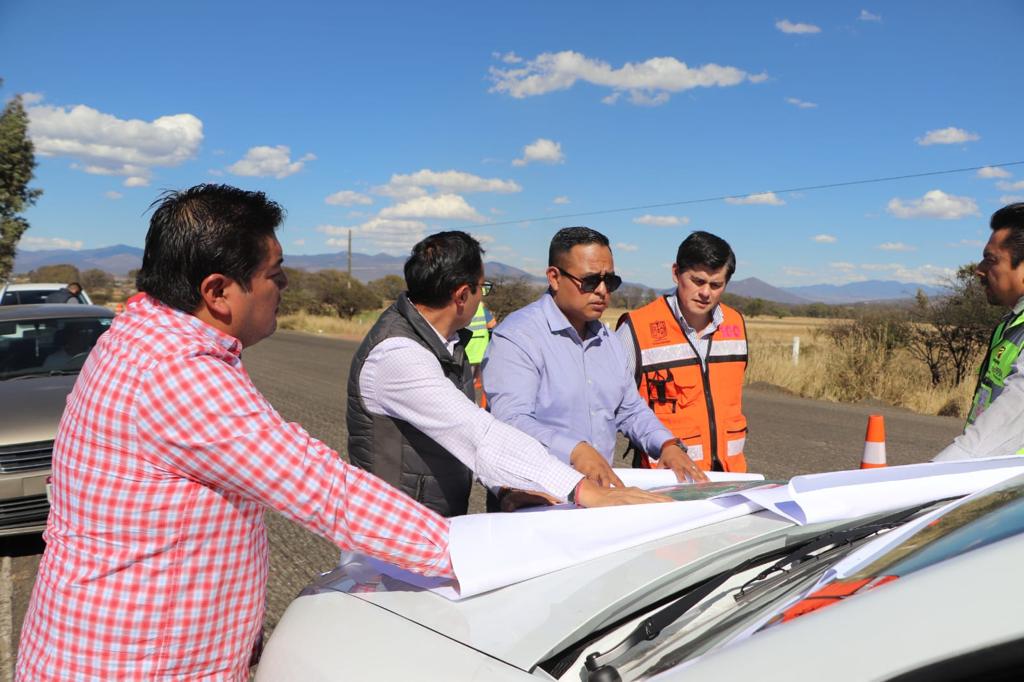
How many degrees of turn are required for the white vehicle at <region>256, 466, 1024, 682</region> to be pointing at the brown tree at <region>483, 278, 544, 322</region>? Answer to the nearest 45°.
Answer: approximately 45° to its right

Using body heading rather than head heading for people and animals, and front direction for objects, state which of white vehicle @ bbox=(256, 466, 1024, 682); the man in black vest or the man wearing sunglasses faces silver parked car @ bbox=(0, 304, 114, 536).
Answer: the white vehicle

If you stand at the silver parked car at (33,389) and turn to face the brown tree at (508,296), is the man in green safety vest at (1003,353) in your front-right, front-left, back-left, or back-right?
back-right

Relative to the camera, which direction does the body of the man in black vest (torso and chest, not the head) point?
to the viewer's right

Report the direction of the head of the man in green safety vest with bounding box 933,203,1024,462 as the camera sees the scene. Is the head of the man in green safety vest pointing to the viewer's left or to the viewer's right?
to the viewer's left

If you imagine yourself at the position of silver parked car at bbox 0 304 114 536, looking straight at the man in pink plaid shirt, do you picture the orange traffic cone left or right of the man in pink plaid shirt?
left

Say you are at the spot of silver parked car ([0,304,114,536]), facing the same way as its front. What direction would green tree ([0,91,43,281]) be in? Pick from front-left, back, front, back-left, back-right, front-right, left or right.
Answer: back

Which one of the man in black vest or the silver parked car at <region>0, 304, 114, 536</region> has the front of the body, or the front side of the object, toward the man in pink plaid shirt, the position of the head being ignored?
the silver parked car

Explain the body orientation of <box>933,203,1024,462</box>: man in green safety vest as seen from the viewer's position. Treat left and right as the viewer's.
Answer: facing to the left of the viewer

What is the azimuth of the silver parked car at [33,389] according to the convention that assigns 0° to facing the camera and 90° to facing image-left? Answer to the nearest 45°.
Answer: approximately 0°

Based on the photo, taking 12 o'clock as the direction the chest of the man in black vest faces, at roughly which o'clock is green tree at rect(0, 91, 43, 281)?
The green tree is roughly at 8 o'clock from the man in black vest.
